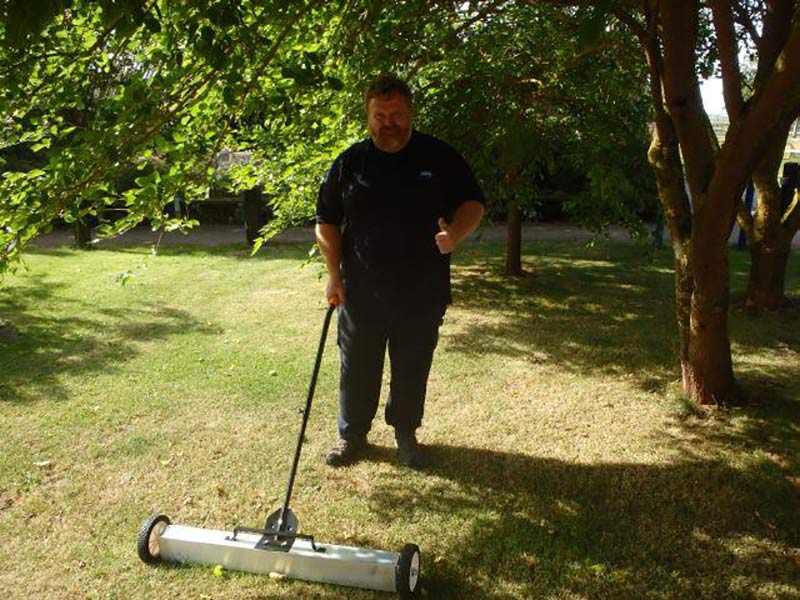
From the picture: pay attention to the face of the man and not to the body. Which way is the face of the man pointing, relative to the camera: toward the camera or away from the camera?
toward the camera

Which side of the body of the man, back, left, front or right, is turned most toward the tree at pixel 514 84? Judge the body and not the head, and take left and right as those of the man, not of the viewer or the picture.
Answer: back

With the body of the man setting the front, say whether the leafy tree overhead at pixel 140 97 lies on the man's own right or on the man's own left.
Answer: on the man's own right

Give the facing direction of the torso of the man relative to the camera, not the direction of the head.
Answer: toward the camera

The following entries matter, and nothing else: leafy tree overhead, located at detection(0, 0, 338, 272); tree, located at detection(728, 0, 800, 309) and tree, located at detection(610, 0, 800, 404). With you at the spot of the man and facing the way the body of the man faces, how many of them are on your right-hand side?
1

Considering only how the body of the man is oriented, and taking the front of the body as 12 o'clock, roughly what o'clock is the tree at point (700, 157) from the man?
The tree is roughly at 8 o'clock from the man.

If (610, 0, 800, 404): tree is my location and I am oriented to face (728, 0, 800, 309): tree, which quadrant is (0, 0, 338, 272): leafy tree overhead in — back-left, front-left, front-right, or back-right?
back-left
